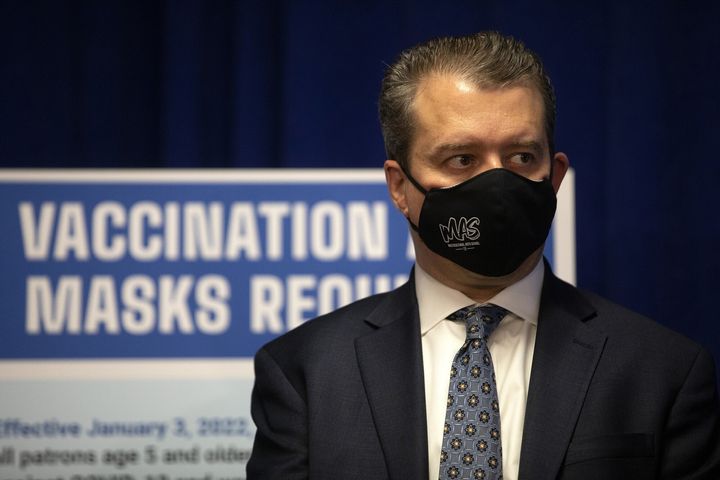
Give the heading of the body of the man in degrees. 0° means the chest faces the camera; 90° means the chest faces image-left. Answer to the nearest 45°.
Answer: approximately 0°
